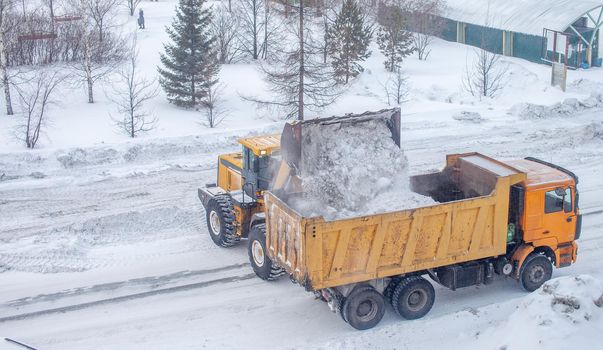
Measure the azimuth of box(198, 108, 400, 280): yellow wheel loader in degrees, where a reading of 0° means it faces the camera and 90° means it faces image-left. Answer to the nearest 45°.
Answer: approximately 315°

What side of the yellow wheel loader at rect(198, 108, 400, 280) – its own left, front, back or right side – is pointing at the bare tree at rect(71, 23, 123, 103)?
back

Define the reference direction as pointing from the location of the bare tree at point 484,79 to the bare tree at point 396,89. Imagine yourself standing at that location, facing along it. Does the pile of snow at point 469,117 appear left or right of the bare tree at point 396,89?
left

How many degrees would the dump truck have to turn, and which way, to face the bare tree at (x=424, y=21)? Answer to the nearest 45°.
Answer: approximately 45° to its left

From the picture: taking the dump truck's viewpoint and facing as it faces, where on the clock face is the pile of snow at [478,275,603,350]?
The pile of snow is roughly at 3 o'clock from the dump truck.

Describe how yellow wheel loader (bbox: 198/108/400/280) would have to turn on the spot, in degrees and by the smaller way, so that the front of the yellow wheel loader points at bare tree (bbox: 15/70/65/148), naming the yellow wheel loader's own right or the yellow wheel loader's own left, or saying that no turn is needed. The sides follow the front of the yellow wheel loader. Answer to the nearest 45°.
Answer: approximately 180°

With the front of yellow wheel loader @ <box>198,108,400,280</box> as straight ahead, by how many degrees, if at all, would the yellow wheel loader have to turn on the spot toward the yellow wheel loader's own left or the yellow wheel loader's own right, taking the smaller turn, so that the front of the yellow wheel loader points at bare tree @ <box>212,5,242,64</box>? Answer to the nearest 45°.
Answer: approximately 135° to the yellow wheel loader's own left

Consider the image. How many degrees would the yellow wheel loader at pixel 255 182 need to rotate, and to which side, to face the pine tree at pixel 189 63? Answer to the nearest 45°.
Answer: approximately 135° to its left

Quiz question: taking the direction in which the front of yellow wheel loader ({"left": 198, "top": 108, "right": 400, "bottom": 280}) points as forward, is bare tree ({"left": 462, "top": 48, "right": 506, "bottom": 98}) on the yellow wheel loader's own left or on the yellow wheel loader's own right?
on the yellow wheel loader's own left

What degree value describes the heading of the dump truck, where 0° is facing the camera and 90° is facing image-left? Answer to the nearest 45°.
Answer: approximately 225°

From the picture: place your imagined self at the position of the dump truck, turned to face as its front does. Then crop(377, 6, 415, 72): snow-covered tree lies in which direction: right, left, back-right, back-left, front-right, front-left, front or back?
front-left

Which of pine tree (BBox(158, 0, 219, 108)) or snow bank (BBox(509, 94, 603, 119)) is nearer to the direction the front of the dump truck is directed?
the snow bank
